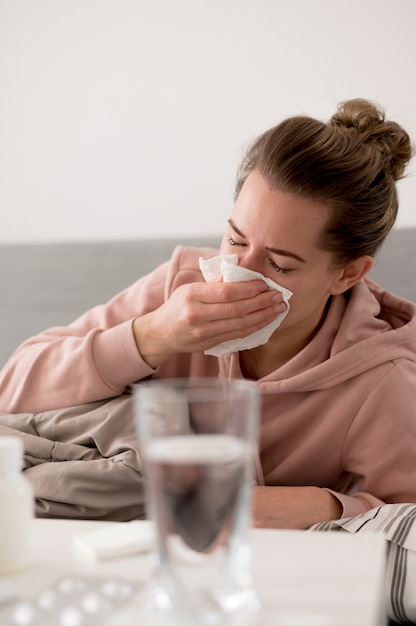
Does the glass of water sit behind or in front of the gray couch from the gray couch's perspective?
in front

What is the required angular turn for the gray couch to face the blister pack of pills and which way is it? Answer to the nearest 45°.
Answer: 0° — it already faces it

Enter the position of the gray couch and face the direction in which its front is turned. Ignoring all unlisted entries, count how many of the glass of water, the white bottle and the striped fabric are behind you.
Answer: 0

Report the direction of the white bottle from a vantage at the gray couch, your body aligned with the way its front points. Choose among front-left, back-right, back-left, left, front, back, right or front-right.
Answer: front

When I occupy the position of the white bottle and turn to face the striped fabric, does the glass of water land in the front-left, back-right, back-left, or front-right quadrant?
front-right

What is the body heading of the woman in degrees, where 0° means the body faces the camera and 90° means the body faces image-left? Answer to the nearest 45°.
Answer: approximately 45°

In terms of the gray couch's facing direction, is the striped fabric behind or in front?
in front

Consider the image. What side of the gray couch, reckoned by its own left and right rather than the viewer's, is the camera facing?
front

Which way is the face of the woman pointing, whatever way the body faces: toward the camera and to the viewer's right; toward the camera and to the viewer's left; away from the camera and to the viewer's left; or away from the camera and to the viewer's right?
toward the camera and to the viewer's left

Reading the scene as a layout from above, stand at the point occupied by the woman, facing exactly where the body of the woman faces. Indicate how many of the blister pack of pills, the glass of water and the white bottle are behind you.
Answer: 0
